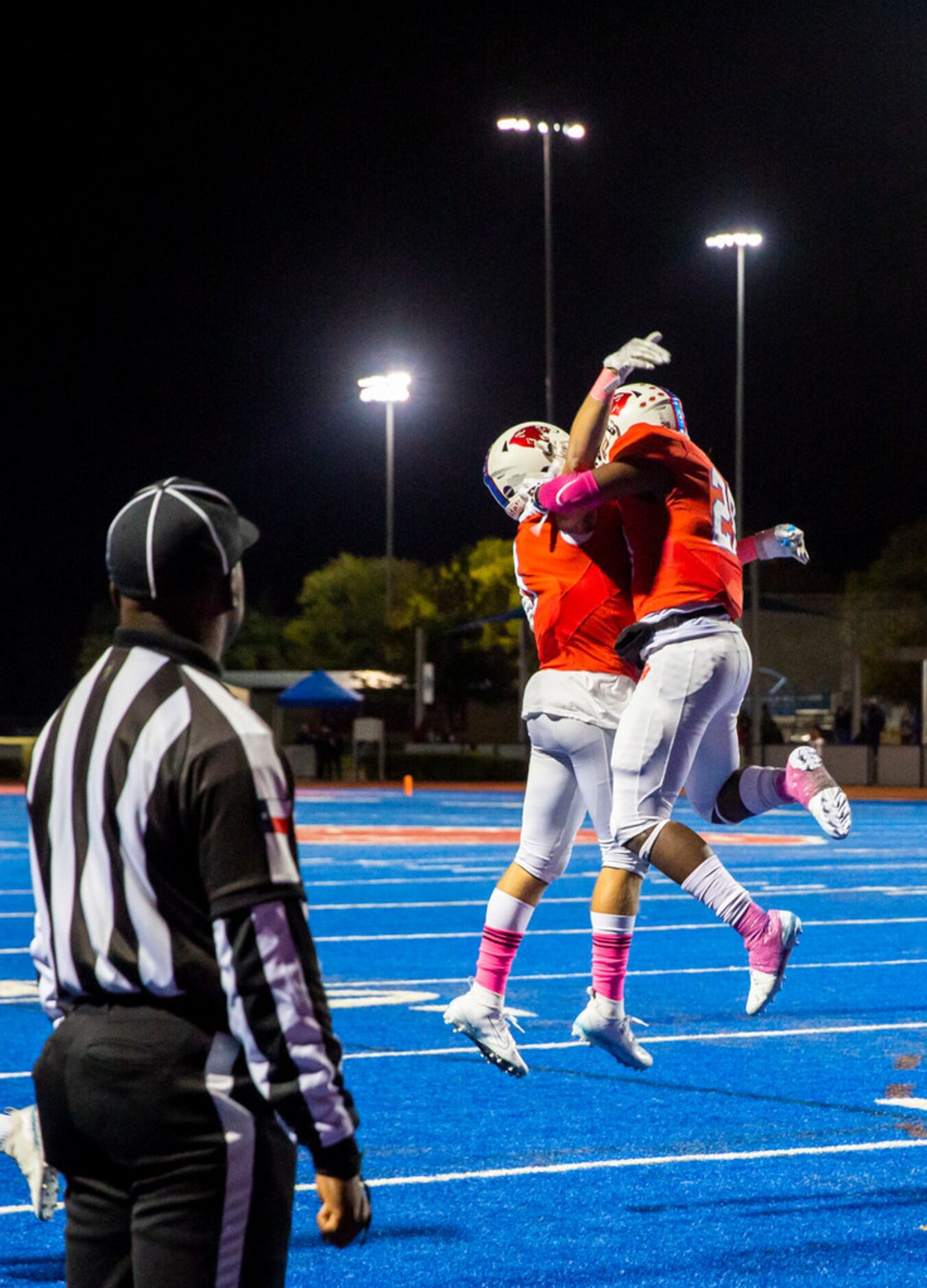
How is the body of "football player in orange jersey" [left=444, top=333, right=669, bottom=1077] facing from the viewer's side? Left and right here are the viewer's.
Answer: facing to the right of the viewer

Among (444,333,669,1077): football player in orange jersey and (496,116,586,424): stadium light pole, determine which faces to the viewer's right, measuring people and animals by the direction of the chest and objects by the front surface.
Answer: the football player in orange jersey

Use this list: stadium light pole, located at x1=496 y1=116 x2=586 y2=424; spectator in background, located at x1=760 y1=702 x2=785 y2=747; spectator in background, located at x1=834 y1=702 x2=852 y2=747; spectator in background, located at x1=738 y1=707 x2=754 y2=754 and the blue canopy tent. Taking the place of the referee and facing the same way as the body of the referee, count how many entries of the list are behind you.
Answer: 0

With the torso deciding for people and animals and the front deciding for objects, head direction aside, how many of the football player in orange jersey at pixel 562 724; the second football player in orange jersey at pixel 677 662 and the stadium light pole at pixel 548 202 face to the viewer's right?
1

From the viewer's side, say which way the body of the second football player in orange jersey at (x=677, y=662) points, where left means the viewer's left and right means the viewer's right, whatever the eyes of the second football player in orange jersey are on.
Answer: facing to the left of the viewer

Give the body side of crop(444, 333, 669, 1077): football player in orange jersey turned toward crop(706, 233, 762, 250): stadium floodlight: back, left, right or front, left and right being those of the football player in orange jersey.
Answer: left

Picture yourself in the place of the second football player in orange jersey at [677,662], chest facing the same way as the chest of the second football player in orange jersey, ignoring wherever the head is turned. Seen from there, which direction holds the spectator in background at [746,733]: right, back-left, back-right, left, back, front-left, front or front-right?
right

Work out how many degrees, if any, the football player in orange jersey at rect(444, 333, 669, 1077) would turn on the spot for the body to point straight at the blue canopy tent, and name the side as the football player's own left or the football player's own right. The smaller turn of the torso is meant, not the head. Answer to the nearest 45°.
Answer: approximately 90° to the football player's own left

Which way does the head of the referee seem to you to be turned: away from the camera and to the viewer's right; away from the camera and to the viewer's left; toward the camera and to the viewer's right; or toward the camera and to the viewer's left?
away from the camera and to the viewer's right

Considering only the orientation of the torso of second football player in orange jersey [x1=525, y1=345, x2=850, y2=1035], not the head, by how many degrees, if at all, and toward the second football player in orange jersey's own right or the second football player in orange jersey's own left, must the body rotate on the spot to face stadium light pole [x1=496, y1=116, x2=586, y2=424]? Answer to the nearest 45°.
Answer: approximately 90° to the second football player in orange jersey's own right

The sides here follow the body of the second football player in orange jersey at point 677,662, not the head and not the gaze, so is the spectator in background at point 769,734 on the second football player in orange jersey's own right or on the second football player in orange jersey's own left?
on the second football player in orange jersey's own right

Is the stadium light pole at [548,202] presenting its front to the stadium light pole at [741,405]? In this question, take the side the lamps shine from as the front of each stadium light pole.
no

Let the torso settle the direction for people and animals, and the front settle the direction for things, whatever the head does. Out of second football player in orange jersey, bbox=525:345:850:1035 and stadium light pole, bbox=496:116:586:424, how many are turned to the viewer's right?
0

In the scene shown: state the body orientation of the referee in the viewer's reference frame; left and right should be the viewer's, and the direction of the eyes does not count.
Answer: facing away from the viewer and to the right of the viewer

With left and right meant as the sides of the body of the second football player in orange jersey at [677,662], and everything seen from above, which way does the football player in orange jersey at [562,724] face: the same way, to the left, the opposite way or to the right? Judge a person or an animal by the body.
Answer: the opposite way

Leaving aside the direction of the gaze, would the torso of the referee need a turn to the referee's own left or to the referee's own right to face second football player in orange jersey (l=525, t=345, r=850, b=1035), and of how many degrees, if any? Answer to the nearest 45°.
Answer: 0° — they already face them

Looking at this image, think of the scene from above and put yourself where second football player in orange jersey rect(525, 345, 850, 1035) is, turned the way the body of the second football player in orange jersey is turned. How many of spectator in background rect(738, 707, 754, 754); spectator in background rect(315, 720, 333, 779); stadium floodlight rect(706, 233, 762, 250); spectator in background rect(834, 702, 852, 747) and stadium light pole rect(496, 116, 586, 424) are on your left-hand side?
0

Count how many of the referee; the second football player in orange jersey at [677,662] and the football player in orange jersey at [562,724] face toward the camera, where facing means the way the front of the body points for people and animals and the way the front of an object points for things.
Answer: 0
